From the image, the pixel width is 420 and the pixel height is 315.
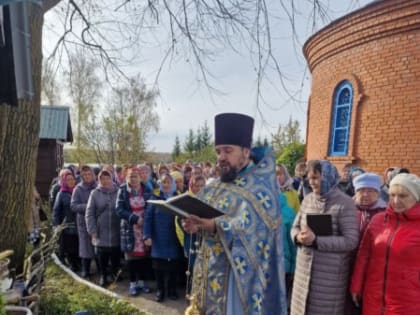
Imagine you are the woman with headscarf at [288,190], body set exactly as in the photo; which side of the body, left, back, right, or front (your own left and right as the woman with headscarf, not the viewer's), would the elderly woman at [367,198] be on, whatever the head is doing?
left

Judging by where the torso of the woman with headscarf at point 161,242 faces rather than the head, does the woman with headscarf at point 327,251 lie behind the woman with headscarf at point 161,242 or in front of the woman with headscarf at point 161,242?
in front

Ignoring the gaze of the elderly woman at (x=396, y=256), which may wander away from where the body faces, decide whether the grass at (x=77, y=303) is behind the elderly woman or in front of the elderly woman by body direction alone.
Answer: in front

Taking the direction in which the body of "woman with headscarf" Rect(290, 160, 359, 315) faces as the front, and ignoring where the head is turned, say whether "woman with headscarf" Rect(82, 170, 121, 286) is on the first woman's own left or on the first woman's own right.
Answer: on the first woman's own right

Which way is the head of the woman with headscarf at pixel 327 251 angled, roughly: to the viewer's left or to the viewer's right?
to the viewer's left

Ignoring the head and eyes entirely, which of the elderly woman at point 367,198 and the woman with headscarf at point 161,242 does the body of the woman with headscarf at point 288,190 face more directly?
the woman with headscarf

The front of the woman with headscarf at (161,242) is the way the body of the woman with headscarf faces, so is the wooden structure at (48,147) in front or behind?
behind

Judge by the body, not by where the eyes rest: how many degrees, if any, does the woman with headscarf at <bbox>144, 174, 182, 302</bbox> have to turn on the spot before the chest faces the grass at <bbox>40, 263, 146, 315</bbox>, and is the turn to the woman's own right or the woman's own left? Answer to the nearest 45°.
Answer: approximately 45° to the woman's own right

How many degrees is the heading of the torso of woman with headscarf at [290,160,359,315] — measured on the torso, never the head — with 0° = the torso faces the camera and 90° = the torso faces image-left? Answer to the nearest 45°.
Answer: approximately 45°

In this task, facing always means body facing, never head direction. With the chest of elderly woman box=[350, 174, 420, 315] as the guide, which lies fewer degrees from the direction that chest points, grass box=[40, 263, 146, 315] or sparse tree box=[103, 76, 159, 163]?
the grass

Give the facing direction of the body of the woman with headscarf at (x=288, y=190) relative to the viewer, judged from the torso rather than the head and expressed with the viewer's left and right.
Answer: facing the viewer and to the left of the viewer

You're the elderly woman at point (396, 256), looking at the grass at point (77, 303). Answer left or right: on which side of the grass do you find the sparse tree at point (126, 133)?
right
